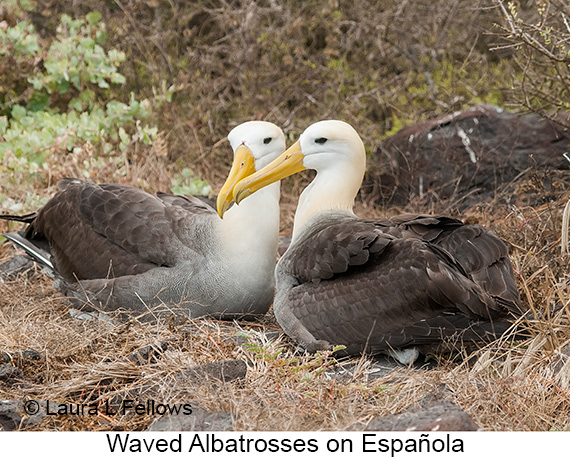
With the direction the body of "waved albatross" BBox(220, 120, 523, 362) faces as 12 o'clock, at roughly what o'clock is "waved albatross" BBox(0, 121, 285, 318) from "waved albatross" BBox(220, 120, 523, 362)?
"waved albatross" BBox(0, 121, 285, 318) is roughly at 1 o'clock from "waved albatross" BBox(220, 120, 523, 362).

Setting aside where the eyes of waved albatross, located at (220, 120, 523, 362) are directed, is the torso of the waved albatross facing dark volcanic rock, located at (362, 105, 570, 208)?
no

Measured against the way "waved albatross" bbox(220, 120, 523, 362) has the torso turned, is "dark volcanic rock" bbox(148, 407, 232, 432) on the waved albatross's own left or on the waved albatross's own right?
on the waved albatross's own left

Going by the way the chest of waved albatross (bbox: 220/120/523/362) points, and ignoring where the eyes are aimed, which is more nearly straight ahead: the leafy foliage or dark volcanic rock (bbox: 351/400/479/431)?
the leafy foliage

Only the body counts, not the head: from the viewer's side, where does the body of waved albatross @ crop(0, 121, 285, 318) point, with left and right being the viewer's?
facing to the right of the viewer

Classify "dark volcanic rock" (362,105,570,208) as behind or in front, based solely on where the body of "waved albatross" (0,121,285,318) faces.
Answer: in front

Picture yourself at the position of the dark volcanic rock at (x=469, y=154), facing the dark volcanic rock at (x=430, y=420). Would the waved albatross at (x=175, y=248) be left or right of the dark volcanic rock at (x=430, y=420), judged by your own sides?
right

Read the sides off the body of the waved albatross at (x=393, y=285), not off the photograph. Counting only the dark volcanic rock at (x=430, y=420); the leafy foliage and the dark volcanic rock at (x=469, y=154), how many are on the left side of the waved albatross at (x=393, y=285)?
1

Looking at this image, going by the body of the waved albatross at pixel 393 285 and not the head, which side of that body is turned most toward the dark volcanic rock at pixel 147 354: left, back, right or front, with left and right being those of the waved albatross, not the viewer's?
front

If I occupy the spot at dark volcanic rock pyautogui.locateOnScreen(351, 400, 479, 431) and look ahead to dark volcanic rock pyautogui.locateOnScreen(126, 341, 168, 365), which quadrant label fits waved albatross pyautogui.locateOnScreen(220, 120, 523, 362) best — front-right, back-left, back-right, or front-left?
front-right

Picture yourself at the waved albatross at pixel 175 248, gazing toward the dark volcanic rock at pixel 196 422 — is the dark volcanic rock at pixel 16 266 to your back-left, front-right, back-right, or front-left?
back-right

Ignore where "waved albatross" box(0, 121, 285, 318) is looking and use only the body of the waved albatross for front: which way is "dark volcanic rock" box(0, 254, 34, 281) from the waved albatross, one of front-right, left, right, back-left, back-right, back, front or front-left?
back-left

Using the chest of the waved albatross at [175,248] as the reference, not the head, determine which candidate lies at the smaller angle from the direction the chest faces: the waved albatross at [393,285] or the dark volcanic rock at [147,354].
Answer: the waved albatross

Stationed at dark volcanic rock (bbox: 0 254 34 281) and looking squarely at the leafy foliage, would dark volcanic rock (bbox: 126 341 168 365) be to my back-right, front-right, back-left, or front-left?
back-right

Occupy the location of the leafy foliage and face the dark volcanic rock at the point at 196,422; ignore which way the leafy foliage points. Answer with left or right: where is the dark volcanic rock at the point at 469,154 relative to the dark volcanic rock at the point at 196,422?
left

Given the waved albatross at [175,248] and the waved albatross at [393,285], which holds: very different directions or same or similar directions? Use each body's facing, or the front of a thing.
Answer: very different directions

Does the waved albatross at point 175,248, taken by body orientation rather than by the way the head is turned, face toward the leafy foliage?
no

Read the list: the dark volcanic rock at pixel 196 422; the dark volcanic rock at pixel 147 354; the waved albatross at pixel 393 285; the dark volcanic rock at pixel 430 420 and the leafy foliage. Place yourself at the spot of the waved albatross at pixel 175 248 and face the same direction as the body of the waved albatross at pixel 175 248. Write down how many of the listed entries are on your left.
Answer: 1

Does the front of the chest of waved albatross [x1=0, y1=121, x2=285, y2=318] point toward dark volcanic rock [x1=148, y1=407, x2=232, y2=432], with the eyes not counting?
no

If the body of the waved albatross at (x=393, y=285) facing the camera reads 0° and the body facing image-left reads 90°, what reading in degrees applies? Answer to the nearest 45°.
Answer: approximately 90°
